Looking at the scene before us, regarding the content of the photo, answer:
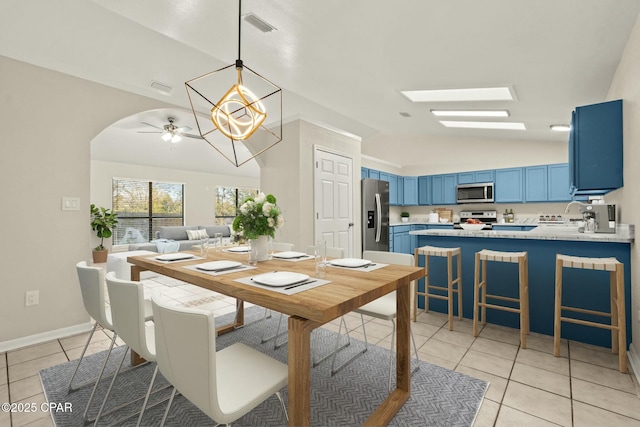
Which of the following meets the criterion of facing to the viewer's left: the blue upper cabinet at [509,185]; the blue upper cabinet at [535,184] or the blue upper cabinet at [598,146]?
the blue upper cabinet at [598,146]

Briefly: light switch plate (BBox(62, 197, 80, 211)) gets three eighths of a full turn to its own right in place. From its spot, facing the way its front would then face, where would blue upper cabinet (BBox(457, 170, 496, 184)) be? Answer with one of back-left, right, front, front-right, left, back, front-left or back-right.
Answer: back-right

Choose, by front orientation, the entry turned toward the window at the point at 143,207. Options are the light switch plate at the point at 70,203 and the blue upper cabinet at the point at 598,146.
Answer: the blue upper cabinet

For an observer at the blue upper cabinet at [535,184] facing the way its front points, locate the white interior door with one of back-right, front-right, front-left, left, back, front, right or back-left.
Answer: front-right

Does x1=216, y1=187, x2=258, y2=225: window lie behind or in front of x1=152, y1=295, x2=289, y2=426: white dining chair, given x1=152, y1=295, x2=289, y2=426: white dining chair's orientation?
in front

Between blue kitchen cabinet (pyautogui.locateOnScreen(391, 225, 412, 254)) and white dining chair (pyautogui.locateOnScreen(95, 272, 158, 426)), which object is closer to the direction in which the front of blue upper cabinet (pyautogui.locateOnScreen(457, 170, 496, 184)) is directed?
the white dining chair

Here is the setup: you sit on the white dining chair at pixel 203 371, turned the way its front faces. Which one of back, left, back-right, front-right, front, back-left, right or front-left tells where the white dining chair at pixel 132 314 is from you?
left

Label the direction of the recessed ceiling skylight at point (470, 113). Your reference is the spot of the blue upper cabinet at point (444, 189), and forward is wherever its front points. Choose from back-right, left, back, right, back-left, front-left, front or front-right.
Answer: front

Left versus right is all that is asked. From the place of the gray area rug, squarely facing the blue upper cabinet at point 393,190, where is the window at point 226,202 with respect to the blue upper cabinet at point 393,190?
left

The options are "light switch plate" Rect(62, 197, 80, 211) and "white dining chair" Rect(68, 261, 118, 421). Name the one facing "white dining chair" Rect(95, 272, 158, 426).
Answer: the light switch plate

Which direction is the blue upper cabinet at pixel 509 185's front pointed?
toward the camera

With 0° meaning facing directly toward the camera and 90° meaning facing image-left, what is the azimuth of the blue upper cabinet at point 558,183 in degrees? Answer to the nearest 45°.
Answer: approximately 0°

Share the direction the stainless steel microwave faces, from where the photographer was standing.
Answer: facing the viewer

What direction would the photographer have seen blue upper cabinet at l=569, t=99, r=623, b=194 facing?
facing to the left of the viewer

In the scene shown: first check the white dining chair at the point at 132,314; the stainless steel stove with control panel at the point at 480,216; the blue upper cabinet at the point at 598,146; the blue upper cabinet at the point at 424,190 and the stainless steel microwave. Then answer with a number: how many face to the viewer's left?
1

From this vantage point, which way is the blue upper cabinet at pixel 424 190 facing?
toward the camera

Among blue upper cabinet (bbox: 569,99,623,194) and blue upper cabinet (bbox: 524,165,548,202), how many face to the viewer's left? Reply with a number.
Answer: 1
